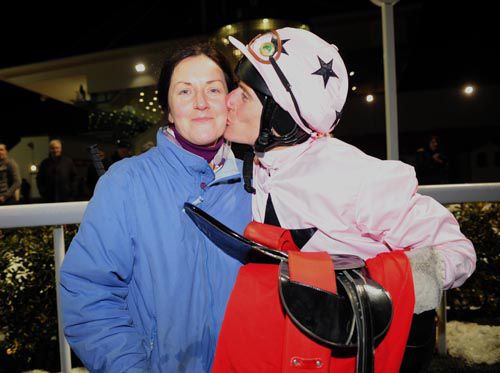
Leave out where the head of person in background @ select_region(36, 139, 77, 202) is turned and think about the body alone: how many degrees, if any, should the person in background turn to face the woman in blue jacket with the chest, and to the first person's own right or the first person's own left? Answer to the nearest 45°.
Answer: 0° — they already face them

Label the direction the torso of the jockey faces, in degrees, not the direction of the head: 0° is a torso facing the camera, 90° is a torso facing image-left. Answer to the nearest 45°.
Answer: approximately 90°

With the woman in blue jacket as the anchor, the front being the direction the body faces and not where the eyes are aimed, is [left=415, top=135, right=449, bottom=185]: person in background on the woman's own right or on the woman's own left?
on the woman's own left

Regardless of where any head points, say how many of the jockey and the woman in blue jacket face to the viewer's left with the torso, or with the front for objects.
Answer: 1

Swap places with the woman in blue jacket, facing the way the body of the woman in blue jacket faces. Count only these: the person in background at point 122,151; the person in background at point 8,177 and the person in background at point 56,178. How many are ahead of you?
0

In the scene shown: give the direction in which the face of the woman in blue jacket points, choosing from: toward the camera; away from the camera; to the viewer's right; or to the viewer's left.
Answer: toward the camera

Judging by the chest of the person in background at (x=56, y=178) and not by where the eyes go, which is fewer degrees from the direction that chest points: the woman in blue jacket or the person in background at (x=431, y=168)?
the woman in blue jacket

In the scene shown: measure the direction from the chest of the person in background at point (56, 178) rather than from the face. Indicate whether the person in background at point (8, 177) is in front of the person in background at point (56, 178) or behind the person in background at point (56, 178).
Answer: in front

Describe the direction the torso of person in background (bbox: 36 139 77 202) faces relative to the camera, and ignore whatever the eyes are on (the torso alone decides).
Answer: toward the camera

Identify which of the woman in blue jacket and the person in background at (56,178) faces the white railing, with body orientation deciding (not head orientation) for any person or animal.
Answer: the person in background

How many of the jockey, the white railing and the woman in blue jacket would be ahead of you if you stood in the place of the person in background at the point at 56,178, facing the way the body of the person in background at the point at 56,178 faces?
3
